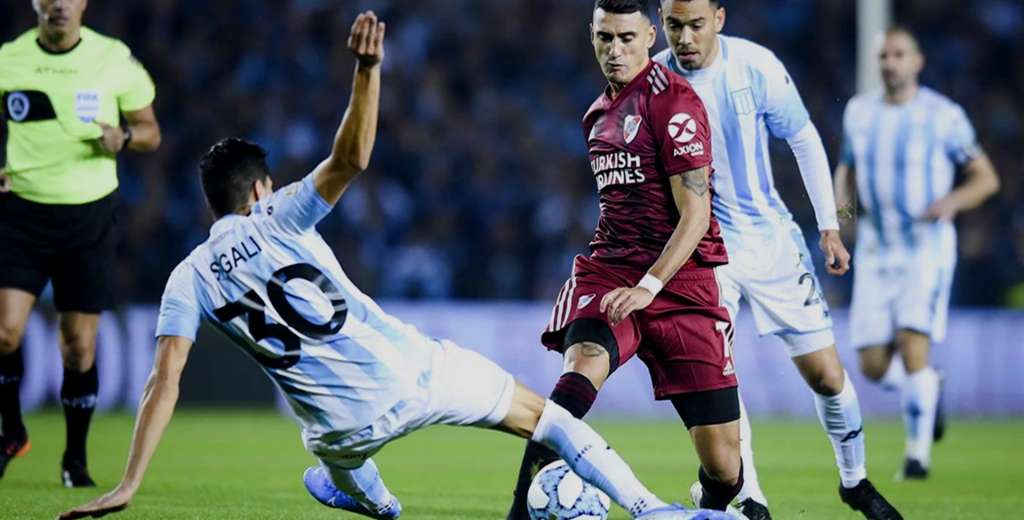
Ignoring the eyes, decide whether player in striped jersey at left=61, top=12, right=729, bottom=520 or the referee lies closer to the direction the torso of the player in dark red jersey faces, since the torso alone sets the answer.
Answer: the player in striped jersey

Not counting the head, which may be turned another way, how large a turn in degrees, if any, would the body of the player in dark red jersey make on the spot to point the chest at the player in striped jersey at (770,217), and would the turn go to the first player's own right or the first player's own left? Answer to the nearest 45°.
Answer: approximately 180°

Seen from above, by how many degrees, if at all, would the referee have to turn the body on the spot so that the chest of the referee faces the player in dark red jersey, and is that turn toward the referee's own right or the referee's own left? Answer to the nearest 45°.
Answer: approximately 45° to the referee's own left

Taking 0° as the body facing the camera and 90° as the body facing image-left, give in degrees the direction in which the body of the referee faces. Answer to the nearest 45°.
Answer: approximately 0°

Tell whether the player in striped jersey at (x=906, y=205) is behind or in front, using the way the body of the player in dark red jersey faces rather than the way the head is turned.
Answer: behind
